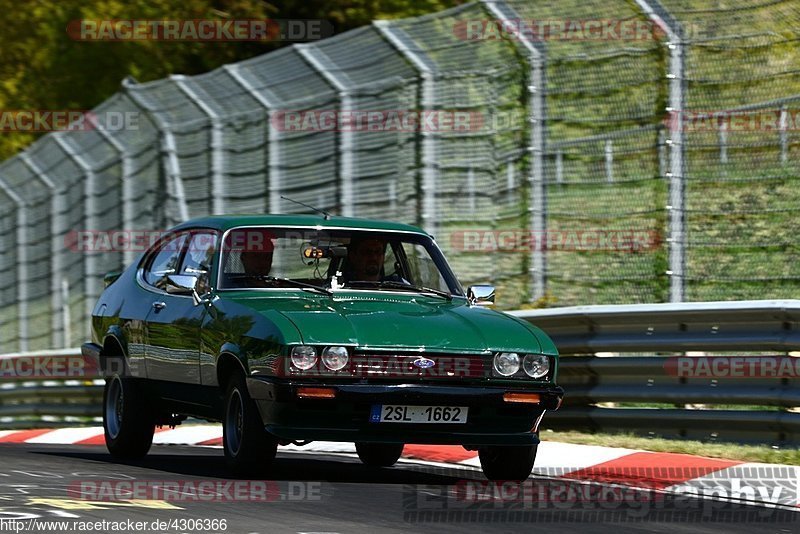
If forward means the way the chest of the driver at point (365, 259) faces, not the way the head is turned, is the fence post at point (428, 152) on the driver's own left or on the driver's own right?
on the driver's own left

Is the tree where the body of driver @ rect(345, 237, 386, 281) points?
no

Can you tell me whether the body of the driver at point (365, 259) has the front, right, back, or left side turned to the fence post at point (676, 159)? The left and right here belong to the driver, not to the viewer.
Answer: left

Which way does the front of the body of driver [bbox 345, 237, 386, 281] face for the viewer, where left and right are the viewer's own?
facing the viewer and to the right of the viewer

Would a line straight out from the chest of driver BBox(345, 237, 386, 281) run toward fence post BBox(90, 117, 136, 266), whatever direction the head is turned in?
no

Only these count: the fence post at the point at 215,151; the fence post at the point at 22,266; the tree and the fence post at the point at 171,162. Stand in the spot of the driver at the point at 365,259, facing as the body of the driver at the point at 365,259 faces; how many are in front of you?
0

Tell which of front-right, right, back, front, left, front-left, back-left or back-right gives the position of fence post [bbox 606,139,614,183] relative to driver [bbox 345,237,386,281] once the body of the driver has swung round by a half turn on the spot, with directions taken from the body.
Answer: front

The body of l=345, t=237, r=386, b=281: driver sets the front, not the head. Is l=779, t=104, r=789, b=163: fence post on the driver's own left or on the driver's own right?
on the driver's own left

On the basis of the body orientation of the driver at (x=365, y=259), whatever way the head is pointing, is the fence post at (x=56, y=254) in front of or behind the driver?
behind
